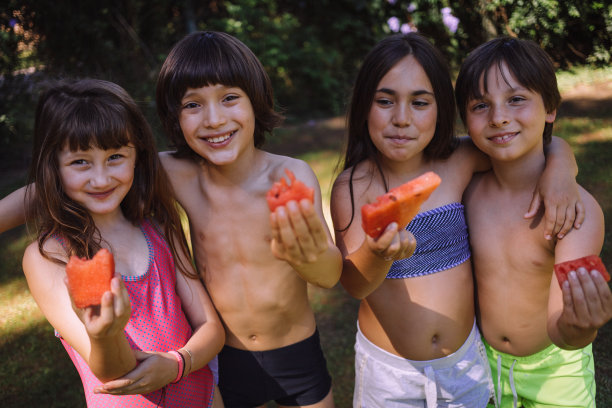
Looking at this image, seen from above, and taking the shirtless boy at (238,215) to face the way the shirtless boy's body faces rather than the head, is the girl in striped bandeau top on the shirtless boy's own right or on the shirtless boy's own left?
on the shirtless boy's own left

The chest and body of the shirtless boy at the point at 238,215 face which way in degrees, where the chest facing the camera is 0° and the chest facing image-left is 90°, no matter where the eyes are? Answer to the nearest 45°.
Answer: approximately 0°

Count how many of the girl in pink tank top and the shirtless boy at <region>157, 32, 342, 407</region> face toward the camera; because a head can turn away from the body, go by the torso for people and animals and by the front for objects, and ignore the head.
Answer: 2

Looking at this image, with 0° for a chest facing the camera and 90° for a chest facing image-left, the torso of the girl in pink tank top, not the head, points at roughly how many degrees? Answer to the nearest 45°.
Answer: approximately 0°

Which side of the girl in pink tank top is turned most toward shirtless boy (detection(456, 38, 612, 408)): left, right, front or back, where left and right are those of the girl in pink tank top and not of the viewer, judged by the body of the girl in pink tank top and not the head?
left
